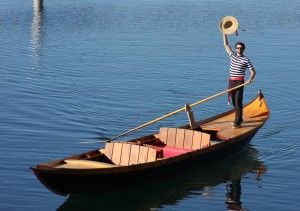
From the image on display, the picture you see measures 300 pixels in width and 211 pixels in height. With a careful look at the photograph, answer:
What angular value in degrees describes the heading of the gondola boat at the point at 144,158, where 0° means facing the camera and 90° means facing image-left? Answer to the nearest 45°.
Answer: approximately 45°
